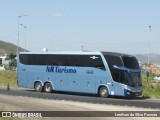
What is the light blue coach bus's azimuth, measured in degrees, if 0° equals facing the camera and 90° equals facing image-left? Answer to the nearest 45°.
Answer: approximately 315°
